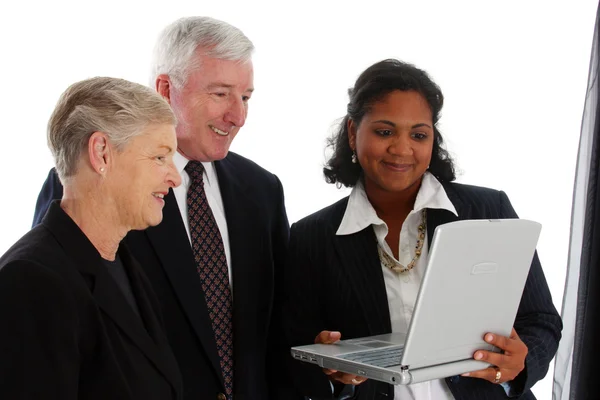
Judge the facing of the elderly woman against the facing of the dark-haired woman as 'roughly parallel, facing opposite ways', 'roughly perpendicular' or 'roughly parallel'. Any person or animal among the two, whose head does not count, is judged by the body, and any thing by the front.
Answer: roughly perpendicular

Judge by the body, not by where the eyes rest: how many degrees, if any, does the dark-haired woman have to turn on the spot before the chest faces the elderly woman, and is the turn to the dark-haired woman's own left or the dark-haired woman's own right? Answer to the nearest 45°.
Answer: approximately 45° to the dark-haired woman's own right

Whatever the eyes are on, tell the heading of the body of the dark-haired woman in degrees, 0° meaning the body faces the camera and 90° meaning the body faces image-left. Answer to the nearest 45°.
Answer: approximately 0°

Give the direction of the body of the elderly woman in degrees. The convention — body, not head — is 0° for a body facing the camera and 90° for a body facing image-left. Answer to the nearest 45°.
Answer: approximately 315°

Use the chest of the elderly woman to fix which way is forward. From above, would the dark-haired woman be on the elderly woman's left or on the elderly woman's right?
on the elderly woman's left

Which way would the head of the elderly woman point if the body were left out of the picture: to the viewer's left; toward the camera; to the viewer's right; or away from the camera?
to the viewer's right
